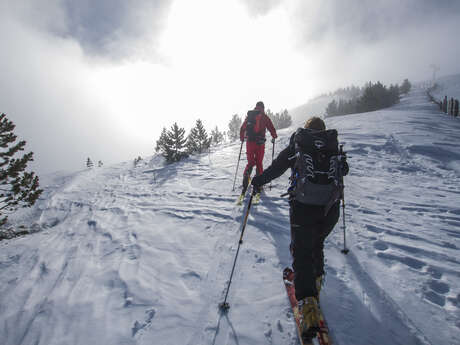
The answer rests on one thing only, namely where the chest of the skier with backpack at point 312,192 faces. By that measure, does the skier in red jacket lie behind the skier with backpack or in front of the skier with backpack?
in front

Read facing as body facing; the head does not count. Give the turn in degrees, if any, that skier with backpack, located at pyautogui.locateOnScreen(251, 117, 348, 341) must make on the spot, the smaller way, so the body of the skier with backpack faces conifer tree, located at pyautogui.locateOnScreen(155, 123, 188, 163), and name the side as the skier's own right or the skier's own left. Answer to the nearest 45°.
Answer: approximately 45° to the skier's own left

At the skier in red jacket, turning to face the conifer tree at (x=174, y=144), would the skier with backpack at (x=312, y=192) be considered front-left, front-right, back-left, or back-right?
back-left

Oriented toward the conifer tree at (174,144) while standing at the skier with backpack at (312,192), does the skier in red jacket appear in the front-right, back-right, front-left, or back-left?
front-right

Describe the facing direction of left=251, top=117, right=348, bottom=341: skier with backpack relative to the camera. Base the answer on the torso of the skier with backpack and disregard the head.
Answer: away from the camera

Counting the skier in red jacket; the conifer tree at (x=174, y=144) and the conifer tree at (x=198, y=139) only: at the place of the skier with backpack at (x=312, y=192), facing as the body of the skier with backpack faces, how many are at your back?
0

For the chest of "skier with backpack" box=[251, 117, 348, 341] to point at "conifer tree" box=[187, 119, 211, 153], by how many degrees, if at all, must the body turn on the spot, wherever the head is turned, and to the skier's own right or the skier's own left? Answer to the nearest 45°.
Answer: approximately 45° to the skier's own left
